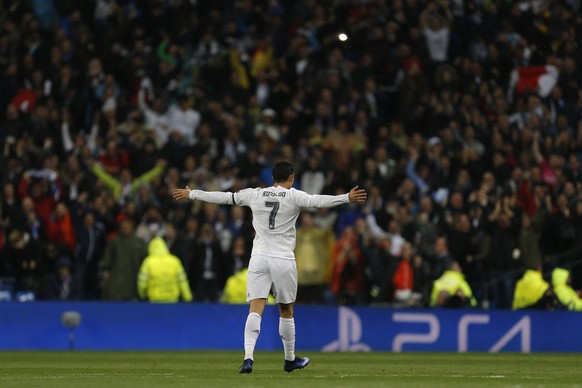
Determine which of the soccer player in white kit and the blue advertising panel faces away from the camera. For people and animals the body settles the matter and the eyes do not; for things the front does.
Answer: the soccer player in white kit

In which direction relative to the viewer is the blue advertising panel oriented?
toward the camera

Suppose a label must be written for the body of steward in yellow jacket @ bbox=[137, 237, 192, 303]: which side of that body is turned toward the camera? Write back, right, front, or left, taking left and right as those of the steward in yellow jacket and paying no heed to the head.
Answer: back

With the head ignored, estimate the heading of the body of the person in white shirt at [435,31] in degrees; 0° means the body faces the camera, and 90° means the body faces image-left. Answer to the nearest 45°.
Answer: approximately 0°

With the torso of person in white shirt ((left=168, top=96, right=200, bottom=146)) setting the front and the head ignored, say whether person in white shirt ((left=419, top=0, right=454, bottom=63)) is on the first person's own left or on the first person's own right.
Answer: on the first person's own left

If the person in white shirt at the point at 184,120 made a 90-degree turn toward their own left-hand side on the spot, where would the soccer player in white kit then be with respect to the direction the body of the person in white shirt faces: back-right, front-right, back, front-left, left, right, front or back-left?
right

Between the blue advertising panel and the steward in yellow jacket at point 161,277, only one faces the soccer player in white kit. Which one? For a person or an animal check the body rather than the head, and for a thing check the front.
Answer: the blue advertising panel

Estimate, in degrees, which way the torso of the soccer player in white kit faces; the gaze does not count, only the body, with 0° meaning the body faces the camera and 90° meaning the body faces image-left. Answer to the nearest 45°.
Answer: approximately 180°

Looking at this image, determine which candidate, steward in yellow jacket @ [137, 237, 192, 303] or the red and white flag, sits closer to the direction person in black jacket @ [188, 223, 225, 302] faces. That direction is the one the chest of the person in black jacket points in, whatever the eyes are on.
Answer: the steward in yellow jacket

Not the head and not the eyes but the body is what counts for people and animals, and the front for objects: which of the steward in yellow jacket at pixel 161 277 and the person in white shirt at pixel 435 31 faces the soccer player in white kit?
the person in white shirt

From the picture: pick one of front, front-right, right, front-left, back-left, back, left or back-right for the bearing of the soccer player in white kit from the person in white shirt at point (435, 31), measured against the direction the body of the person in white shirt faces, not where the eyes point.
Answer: front

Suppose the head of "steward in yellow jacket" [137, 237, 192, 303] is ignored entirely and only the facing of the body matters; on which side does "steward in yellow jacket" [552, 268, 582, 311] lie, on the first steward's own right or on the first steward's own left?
on the first steward's own right
